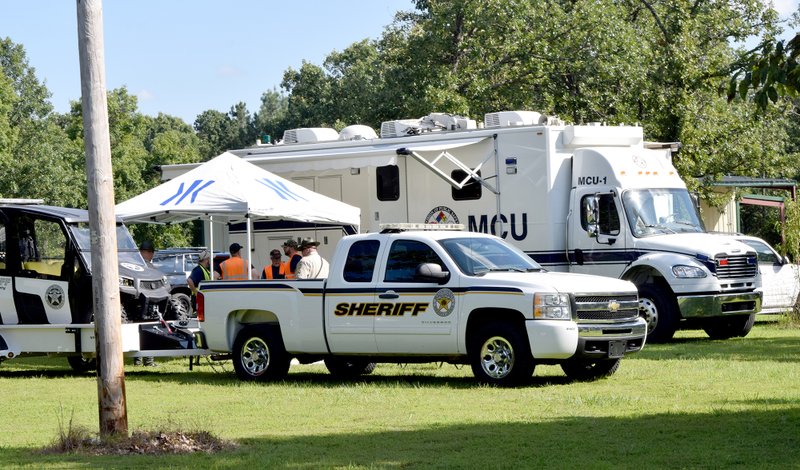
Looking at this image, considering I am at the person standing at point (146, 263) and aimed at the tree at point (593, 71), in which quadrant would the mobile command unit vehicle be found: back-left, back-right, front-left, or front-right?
front-right

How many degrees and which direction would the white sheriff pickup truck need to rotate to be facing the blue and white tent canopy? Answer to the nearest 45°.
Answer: approximately 180°

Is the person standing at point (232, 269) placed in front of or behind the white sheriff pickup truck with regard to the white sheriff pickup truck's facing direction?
behind

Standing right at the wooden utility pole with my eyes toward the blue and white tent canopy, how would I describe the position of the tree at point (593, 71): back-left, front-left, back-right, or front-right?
front-right

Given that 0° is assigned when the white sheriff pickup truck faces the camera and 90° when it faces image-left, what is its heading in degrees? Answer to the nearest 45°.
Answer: approximately 315°

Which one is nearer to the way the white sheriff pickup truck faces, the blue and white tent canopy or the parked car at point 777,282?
the parked car

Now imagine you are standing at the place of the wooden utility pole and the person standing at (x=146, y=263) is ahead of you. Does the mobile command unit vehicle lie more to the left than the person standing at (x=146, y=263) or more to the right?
right

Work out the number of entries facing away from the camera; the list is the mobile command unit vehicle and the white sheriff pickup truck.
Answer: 0

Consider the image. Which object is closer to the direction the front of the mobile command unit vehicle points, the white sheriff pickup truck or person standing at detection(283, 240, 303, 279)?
the white sheriff pickup truck

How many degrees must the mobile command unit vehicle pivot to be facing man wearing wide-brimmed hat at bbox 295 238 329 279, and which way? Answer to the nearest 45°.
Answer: approximately 90° to its right

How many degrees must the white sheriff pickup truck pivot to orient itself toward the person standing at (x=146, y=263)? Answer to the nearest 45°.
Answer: approximately 180°
